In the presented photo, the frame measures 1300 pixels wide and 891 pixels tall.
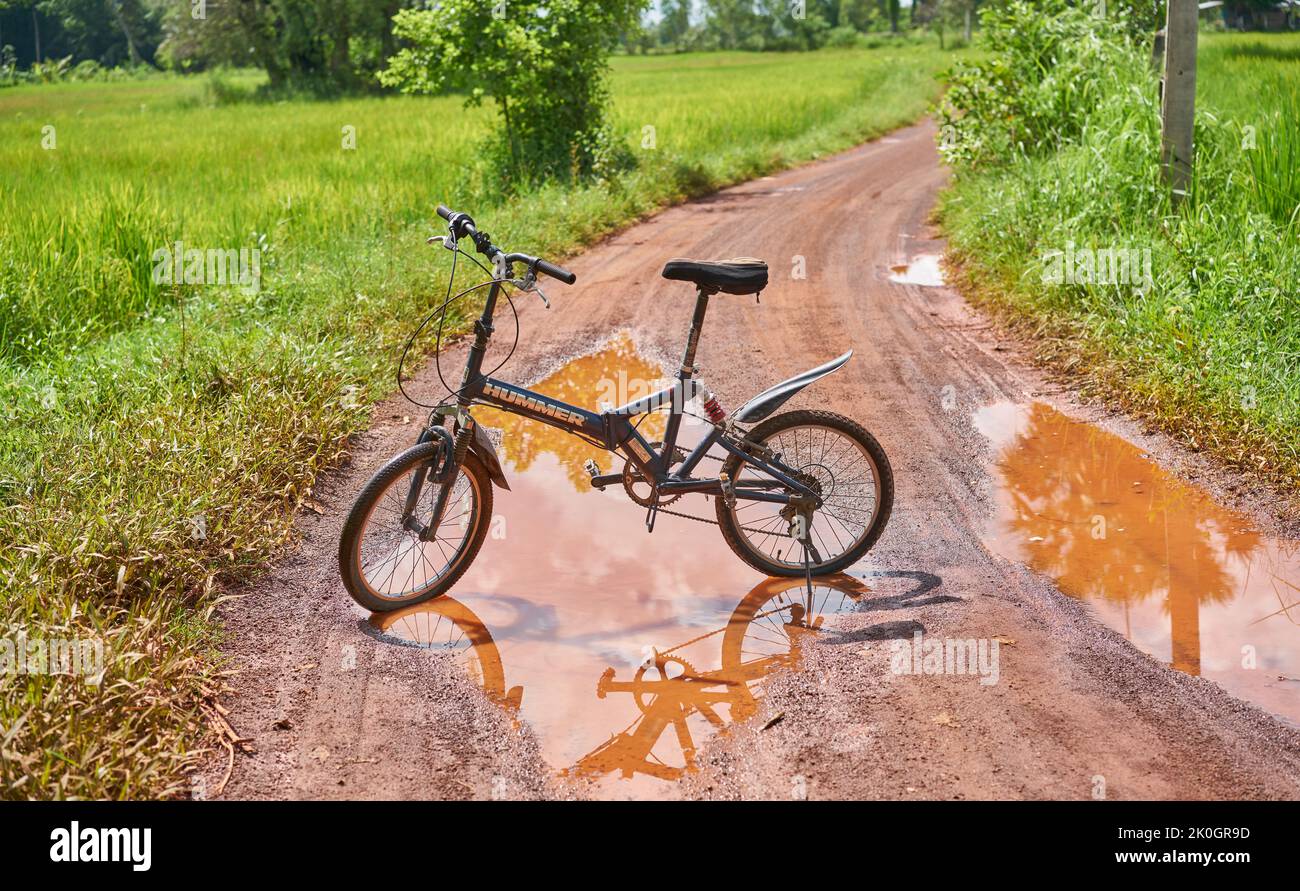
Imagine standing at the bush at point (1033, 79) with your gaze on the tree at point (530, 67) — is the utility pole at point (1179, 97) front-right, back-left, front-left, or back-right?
back-left

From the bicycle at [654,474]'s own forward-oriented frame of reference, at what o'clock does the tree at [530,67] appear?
The tree is roughly at 3 o'clock from the bicycle.

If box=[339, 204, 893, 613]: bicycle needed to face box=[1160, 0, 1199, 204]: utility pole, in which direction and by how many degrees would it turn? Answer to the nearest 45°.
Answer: approximately 135° to its right

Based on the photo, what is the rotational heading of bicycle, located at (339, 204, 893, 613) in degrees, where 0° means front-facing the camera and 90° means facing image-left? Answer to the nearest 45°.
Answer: approximately 90°

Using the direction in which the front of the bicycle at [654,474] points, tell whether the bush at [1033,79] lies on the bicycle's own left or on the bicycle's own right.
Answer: on the bicycle's own right
